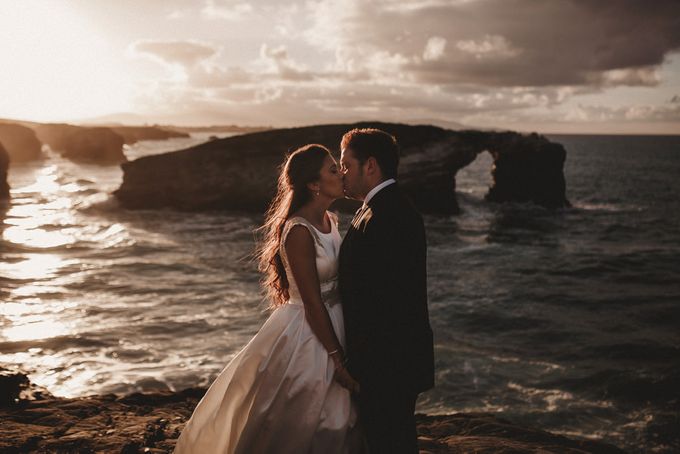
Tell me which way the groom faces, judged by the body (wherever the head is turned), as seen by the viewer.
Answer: to the viewer's left

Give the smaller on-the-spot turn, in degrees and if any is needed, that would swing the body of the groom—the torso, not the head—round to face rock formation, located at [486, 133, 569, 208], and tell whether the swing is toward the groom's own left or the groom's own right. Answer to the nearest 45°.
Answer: approximately 90° to the groom's own right

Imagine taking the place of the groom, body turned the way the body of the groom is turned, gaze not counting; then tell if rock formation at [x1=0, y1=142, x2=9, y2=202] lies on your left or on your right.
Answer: on your right

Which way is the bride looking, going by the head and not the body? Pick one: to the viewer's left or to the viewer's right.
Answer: to the viewer's right

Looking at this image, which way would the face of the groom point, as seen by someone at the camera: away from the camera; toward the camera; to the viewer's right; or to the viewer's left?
to the viewer's left
